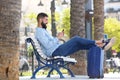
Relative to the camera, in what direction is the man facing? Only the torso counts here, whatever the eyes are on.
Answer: to the viewer's right

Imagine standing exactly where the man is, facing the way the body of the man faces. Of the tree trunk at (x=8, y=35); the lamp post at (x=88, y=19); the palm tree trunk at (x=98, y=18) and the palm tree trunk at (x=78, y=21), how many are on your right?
1

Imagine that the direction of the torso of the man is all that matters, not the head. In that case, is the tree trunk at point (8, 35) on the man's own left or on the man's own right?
on the man's own right

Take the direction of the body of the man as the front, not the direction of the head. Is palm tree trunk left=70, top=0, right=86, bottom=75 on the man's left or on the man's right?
on the man's left

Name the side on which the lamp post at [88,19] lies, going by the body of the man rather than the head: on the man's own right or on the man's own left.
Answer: on the man's own left

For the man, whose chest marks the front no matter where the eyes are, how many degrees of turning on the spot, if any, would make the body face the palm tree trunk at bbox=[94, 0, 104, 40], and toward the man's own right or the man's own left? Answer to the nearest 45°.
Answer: approximately 90° to the man's own left

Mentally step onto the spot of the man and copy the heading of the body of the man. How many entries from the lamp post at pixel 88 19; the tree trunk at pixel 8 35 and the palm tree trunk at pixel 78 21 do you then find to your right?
1
